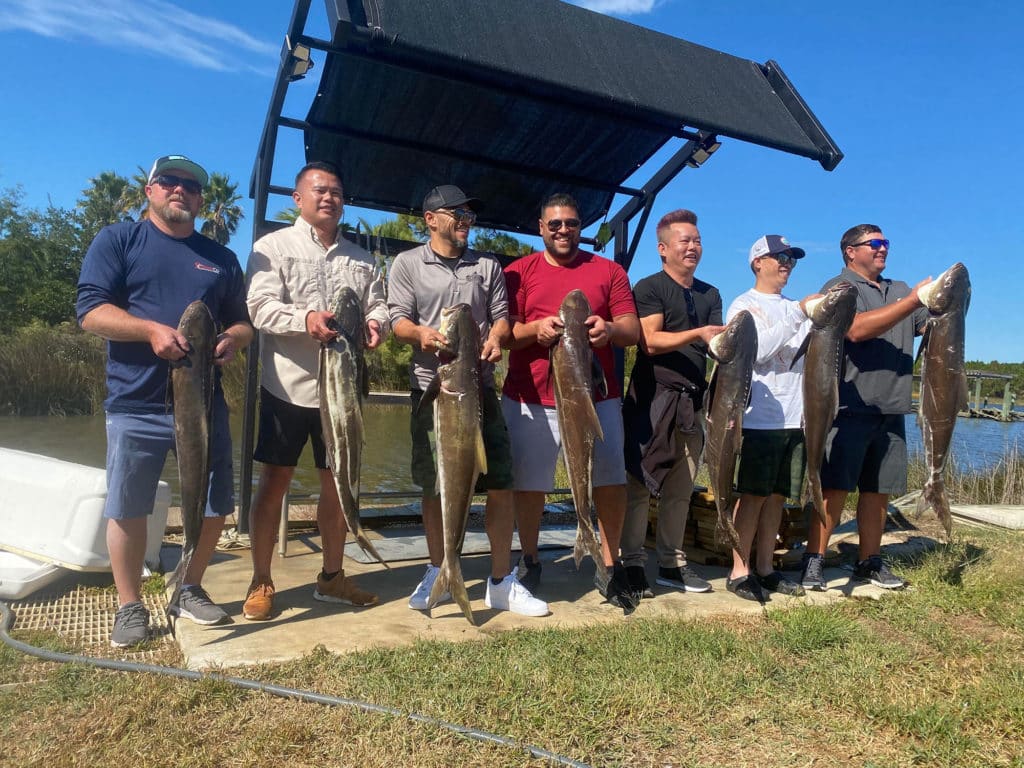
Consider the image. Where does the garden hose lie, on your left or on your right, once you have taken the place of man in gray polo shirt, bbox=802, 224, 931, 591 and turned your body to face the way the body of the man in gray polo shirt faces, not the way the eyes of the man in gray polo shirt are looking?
on your right

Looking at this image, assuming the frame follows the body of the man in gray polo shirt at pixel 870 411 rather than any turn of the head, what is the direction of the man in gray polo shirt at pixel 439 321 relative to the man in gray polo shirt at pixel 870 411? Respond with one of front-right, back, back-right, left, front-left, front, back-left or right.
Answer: right

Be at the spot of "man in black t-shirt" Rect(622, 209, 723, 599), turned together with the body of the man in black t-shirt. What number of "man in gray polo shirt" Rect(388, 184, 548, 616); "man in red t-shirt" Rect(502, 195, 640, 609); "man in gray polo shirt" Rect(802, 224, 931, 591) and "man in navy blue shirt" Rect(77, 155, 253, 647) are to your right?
3

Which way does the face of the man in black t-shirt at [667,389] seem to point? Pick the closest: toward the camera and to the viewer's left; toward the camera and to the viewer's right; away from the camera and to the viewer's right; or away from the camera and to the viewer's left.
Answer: toward the camera and to the viewer's right

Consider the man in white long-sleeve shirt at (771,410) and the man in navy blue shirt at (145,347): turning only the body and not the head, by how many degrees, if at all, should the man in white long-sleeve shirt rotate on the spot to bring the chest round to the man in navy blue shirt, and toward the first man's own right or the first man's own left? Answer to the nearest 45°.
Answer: approximately 90° to the first man's own right

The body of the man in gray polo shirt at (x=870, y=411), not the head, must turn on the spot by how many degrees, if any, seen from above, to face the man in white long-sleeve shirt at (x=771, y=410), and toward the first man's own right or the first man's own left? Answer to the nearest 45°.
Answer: approximately 90° to the first man's own right

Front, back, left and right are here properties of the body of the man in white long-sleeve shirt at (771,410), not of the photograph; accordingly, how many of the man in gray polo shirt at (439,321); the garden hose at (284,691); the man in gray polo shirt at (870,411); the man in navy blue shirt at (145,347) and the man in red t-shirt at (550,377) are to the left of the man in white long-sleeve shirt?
1

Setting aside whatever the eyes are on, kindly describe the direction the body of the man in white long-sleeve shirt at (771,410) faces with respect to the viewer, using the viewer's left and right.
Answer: facing the viewer and to the right of the viewer

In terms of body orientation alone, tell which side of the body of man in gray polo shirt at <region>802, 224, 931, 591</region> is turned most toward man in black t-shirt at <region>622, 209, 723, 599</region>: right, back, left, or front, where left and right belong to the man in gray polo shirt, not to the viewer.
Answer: right

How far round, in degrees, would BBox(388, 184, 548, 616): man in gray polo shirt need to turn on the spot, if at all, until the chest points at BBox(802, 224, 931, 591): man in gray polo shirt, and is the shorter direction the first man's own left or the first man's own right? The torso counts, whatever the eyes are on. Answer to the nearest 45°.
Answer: approximately 90° to the first man's own left

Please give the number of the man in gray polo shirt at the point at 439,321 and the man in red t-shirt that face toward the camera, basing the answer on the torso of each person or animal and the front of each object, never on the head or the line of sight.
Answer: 2

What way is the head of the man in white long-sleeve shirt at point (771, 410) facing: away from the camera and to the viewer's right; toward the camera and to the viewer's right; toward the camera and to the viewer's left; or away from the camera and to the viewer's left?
toward the camera and to the viewer's right

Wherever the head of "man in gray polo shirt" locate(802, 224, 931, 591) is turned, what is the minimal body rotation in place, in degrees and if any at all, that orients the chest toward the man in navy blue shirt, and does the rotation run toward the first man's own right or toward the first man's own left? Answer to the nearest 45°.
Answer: approximately 90° to the first man's own right

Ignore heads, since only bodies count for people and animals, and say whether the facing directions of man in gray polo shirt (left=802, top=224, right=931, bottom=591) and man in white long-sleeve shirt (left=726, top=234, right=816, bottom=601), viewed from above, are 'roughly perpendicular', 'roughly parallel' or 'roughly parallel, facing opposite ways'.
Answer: roughly parallel

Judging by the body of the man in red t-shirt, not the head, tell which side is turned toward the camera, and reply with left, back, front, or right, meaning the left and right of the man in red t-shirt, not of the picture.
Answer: front
